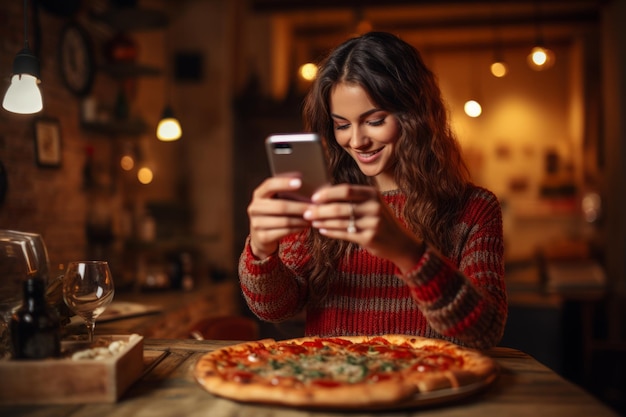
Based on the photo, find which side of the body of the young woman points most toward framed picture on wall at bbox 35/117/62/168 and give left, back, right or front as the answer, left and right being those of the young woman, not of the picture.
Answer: right

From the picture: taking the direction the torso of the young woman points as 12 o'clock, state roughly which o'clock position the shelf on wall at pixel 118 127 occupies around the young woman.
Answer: The shelf on wall is roughly at 5 o'clock from the young woman.

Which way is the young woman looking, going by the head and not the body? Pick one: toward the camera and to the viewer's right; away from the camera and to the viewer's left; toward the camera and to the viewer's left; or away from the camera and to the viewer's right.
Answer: toward the camera and to the viewer's left

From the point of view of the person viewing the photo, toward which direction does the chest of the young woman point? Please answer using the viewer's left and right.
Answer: facing the viewer and to the left of the viewer

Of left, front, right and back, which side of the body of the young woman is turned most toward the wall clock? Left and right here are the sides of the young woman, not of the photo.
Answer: right

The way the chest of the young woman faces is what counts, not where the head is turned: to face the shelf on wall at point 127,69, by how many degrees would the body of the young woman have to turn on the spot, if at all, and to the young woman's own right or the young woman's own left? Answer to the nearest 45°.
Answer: approximately 90° to the young woman's own right

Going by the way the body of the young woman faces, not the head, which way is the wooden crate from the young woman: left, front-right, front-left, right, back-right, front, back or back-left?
front

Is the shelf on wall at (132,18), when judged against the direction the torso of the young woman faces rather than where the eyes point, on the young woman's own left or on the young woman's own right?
on the young woman's own right

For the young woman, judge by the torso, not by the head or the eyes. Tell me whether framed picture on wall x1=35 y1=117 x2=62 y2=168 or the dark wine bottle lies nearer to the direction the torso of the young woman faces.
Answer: the dark wine bottle

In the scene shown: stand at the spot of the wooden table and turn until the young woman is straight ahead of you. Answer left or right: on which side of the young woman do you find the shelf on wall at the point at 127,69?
left
